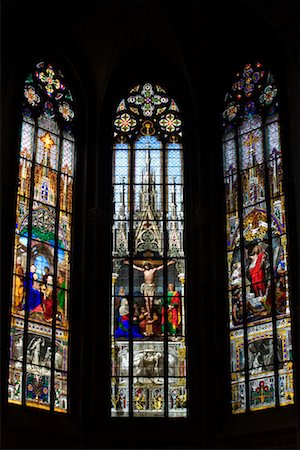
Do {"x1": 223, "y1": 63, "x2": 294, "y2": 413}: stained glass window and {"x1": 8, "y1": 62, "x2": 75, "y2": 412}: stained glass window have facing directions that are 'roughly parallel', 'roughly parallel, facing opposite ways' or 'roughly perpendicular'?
roughly perpendicular

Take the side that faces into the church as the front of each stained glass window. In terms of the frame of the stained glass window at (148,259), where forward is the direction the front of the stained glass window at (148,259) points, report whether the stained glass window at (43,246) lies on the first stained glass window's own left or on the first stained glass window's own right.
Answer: on the first stained glass window's own right

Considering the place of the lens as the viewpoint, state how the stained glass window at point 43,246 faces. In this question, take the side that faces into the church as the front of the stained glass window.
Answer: facing the viewer and to the right of the viewer

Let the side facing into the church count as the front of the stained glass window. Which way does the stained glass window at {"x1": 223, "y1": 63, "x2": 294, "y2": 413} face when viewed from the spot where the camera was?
facing the viewer and to the left of the viewer

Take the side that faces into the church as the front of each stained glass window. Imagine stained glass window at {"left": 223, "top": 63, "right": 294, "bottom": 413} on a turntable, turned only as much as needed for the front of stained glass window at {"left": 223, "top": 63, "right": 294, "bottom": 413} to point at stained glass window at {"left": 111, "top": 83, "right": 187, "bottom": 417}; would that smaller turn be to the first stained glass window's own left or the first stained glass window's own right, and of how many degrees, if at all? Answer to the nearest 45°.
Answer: approximately 45° to the first stained glass window's own right

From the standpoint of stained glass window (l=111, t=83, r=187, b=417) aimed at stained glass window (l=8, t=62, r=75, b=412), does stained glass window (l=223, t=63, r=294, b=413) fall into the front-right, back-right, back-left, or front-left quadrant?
back-left

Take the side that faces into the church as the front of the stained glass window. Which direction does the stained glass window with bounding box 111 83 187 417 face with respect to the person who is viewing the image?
facing the viewer

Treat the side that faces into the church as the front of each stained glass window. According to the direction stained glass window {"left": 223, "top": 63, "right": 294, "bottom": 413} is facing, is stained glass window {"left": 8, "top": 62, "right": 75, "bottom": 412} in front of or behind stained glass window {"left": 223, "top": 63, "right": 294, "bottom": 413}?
in front

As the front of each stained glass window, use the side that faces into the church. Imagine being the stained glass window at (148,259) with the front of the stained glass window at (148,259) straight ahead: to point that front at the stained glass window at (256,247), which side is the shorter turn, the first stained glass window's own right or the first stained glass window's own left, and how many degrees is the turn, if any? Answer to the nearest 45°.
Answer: approximately 90° to the first stained glass window's own left

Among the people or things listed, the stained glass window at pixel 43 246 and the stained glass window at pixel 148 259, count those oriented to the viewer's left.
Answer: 0

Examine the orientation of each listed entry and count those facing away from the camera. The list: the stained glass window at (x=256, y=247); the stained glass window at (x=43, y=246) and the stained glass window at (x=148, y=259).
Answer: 0

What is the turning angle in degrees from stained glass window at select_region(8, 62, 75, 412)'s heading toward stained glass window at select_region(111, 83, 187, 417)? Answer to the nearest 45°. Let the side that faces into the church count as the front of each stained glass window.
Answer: approximately 45° to its left

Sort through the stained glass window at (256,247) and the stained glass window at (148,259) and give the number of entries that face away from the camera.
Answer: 0

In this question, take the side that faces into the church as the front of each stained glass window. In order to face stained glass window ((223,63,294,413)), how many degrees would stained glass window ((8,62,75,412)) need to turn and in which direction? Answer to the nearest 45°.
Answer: approximately 45° to its left
